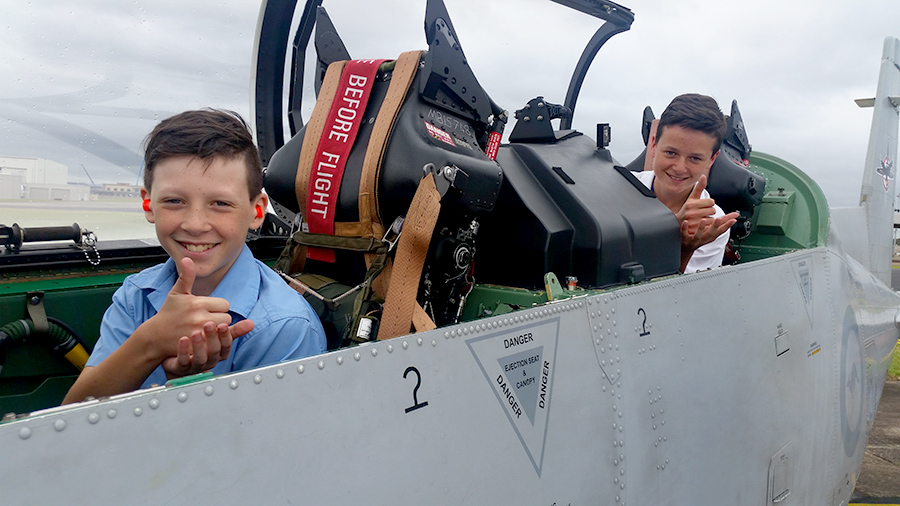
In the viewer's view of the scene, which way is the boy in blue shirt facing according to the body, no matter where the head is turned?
toward the camera

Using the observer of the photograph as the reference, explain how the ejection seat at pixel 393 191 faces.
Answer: facing the viewer and to the left of the viewer

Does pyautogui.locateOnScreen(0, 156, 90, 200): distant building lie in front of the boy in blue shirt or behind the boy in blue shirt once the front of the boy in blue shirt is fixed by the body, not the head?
behind

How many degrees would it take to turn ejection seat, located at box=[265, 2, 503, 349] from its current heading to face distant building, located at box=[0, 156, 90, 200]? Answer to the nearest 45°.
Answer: approximately 90° to its right

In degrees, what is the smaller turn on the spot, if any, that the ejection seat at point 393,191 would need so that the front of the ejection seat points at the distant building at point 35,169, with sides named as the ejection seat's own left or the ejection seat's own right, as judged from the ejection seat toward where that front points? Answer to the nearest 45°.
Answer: approximately 90° to the ejection seat's own right

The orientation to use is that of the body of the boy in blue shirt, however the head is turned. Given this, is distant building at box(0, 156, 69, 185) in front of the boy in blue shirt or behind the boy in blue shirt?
behind
